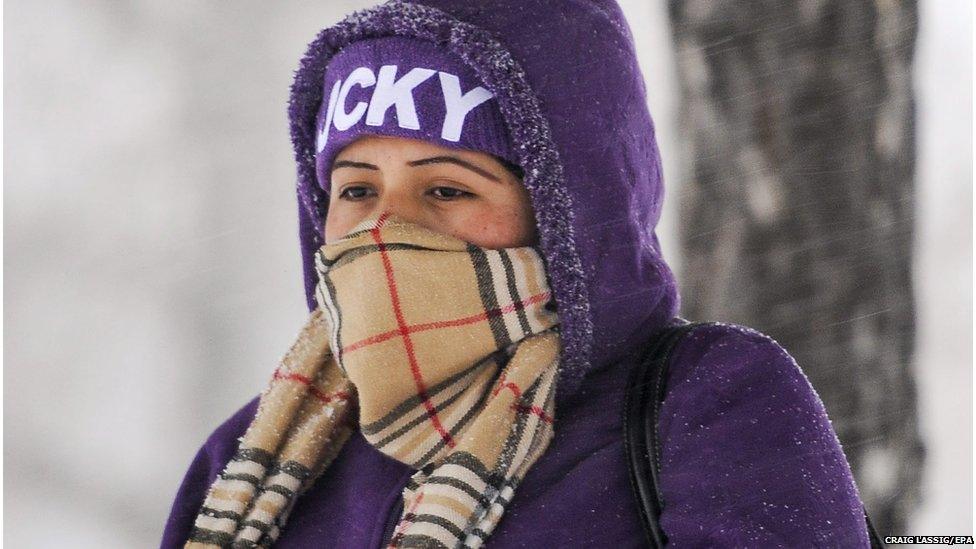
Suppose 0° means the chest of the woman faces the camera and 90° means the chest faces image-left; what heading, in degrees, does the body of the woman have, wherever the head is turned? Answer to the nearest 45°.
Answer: approximately 45°

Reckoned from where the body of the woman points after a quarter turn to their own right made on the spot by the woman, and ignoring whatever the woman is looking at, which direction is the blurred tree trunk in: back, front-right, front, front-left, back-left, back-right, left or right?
right
